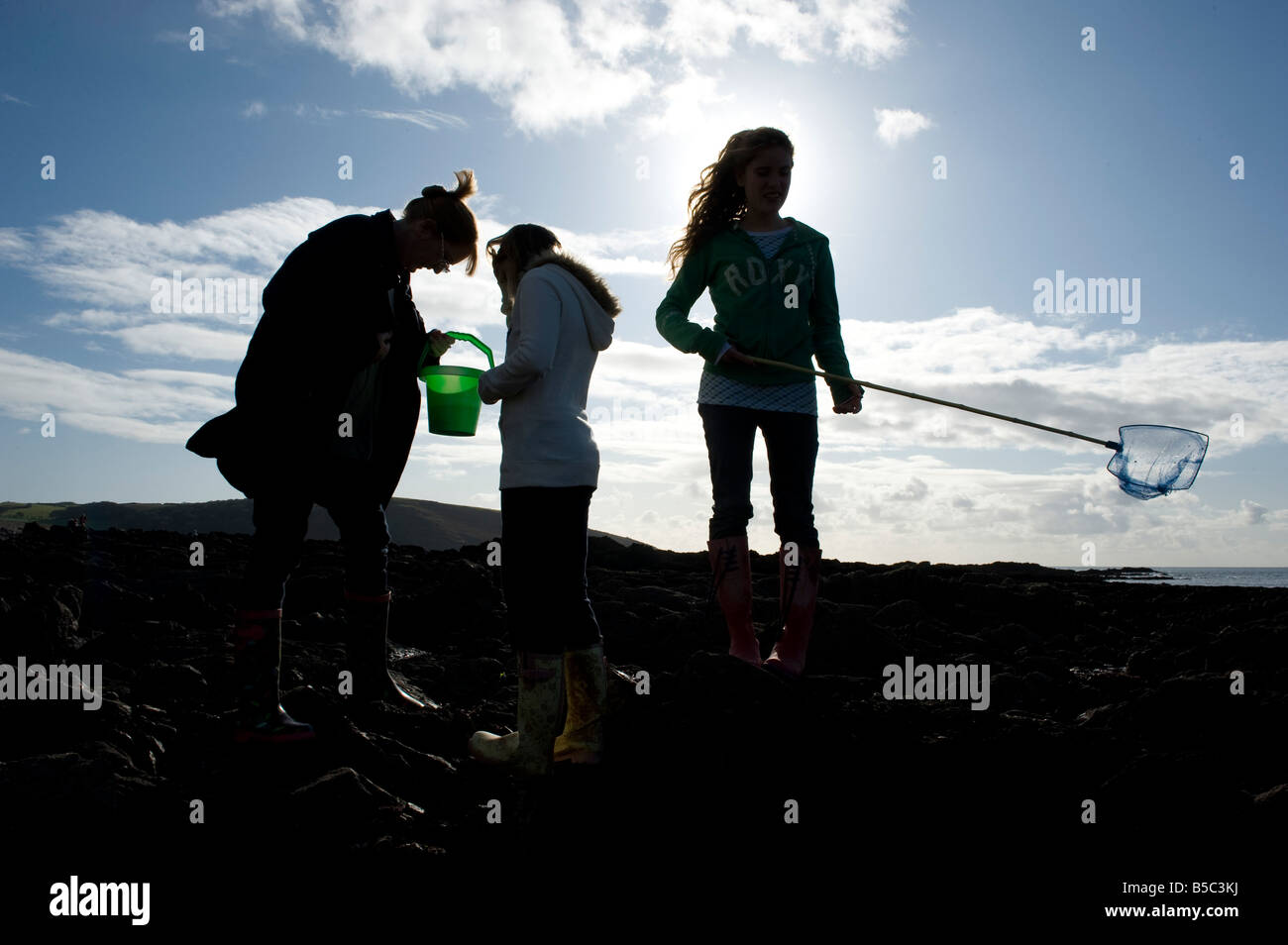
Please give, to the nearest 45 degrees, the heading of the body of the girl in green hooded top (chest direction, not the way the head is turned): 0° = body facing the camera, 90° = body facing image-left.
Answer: approximately 0°

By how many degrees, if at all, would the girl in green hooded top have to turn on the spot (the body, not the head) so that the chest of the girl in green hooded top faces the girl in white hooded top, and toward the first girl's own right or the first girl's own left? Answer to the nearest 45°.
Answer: approximately 45° to the first girl's own right

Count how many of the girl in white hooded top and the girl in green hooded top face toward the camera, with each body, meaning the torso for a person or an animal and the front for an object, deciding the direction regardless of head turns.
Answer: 1

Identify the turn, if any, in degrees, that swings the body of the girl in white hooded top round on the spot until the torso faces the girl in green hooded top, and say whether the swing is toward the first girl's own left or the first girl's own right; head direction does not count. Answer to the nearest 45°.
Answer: approximately 135° to the first girl's own right
